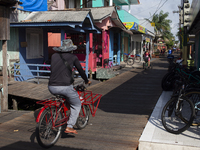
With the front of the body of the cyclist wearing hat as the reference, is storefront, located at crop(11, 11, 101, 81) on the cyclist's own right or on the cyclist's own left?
on the cyclist's own left

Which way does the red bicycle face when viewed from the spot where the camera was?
facing away from the viewer and to the right of the viewer

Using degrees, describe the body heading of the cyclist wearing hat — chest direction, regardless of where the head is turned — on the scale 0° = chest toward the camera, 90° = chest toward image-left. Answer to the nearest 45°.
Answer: approximately 225°

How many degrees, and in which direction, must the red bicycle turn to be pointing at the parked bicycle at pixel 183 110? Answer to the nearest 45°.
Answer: approximately 45° to its right

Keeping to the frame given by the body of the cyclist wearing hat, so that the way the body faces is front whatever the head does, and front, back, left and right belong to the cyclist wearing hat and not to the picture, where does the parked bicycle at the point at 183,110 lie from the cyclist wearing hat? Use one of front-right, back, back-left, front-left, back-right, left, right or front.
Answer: front-right
